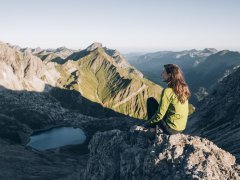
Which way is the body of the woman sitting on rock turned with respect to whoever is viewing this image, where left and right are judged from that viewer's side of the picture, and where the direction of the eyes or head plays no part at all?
facing away from the viewer and to the left of the viewer

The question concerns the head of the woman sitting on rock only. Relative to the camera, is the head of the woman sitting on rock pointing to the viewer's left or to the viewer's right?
to the viewer's left
